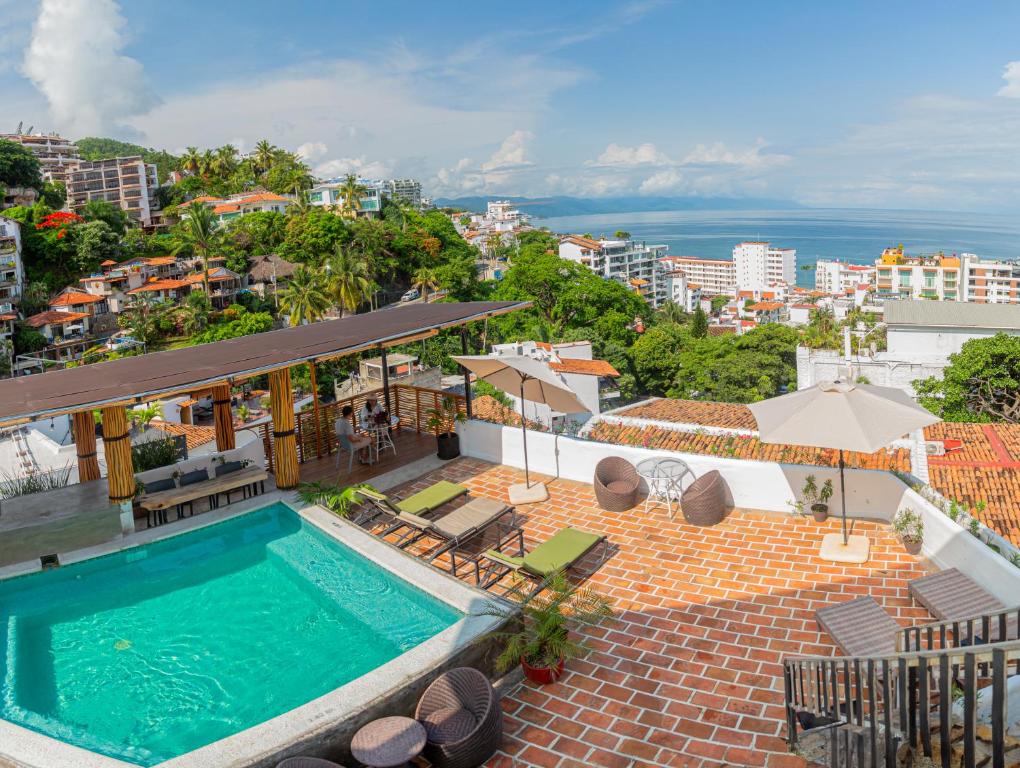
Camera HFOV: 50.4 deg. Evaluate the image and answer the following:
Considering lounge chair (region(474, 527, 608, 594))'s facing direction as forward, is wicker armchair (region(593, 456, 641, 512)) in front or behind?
in front

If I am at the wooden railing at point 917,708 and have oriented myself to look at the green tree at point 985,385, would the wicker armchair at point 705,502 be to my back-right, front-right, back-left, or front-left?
front-left

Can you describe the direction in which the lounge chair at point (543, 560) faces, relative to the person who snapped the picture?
facing the viewer and to the left of the viewer

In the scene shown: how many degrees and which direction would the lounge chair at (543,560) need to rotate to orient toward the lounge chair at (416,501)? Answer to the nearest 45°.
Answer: approximately 90° to its left

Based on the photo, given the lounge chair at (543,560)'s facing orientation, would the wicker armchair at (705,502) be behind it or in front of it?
in front

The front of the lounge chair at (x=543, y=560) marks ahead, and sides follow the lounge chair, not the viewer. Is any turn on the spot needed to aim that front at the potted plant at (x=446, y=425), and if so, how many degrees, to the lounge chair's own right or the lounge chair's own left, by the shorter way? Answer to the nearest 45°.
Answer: approximately 90° to the lounge chair's own left
